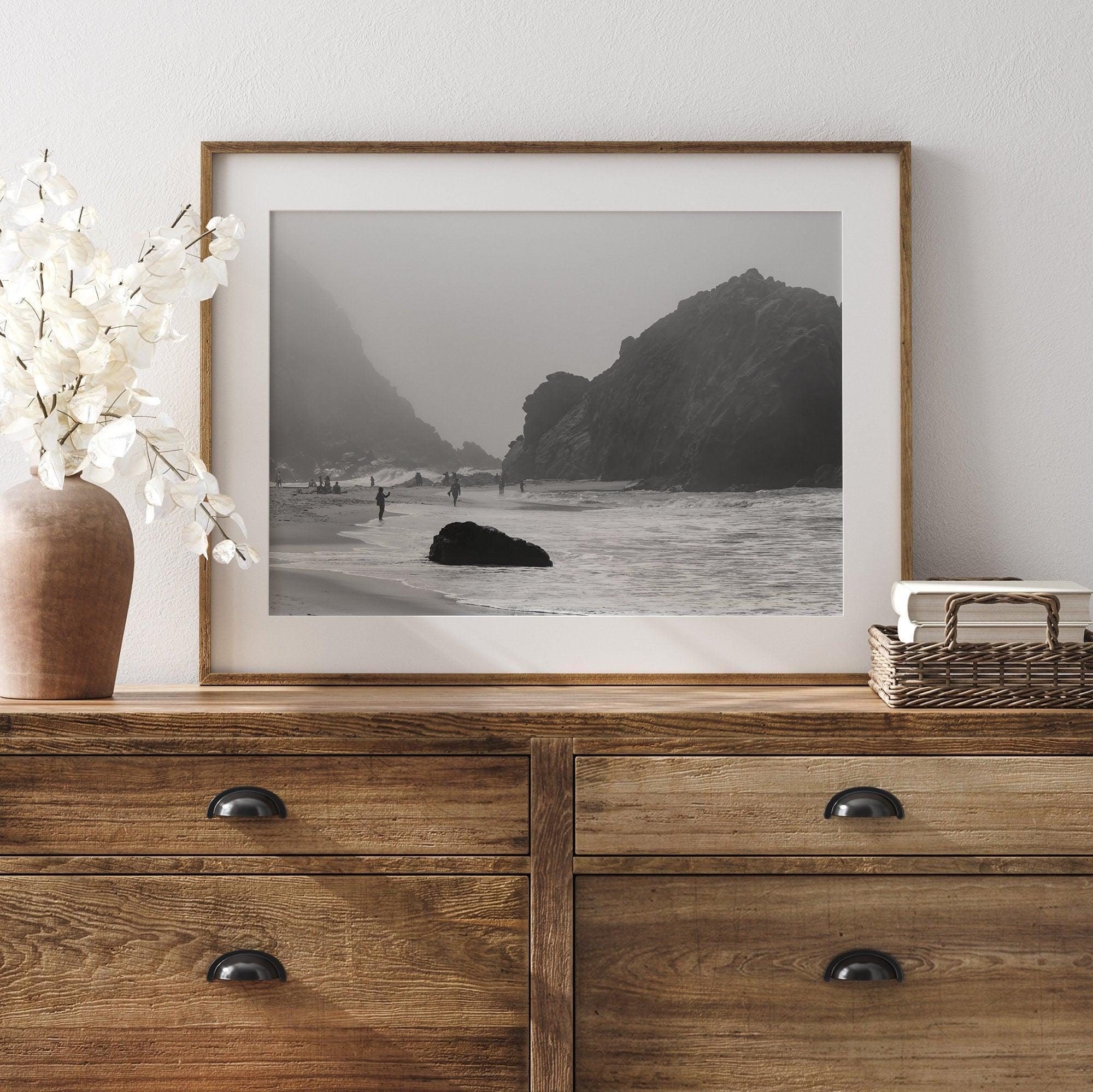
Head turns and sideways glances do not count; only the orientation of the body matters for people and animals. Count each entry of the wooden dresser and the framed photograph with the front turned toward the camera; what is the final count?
2

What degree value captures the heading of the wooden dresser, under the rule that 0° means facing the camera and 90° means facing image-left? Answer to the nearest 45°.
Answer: approximately 0°

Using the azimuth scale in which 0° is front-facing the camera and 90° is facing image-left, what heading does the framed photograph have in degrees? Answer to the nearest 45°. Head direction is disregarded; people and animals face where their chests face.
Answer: approximately 0°
